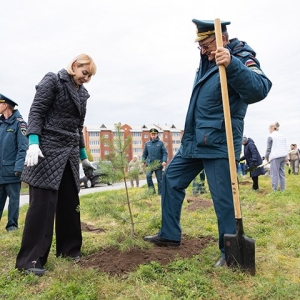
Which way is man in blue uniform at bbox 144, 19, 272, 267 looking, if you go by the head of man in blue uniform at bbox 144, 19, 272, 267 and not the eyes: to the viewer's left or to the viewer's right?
to the viewer's left

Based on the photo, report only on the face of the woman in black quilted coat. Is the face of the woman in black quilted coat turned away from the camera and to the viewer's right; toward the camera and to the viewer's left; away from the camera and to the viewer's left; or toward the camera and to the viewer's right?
toward the camera and to the viewer's right

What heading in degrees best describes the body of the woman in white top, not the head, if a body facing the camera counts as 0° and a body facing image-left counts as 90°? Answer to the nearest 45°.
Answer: approximately 135°

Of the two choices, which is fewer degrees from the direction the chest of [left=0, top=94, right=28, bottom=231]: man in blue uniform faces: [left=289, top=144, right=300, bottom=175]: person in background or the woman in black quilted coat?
the woman in black quilted coat

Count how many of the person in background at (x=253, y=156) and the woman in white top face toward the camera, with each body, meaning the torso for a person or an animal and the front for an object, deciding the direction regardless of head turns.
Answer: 0

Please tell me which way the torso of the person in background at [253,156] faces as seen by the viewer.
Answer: to the viewer's left

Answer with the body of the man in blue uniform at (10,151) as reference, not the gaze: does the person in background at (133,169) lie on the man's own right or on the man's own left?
on the man's own left
